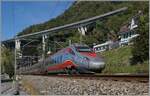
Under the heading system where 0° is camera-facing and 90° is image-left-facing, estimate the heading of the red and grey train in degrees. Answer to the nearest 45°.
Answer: approximately 315°
